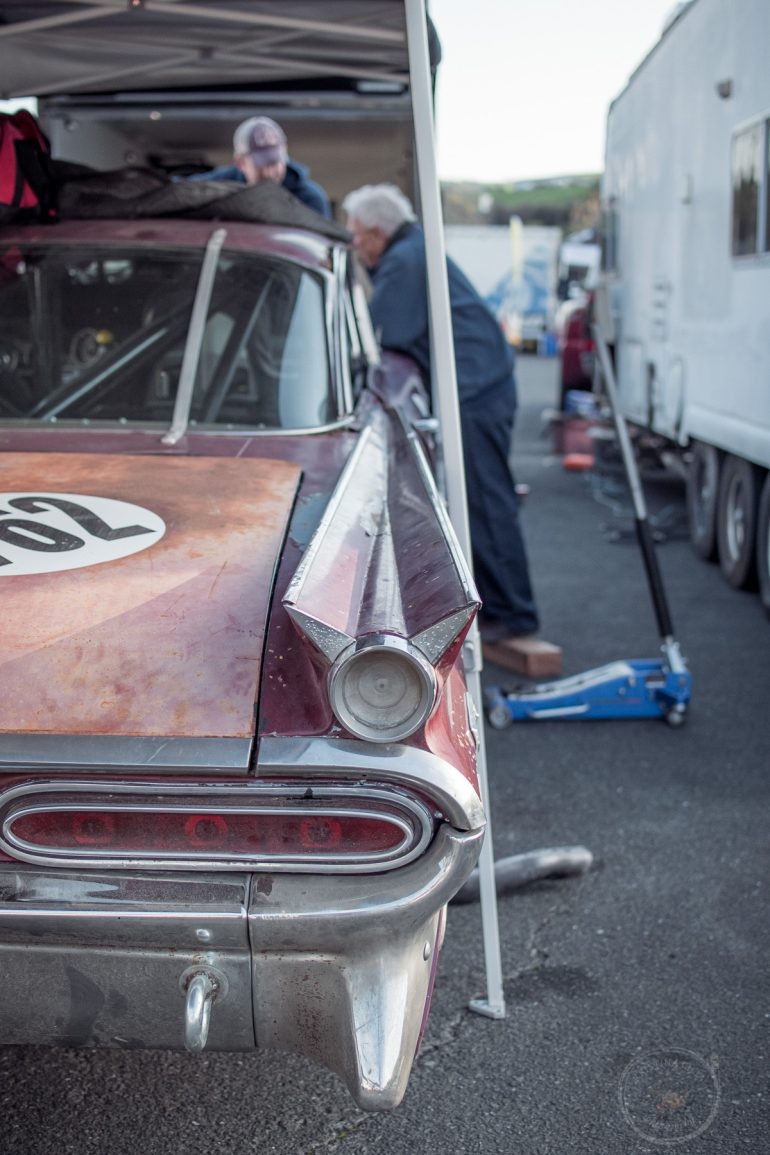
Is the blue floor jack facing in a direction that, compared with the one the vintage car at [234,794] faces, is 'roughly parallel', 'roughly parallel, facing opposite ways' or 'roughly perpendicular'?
roughly perpendicular

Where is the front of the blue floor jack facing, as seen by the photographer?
facing to the left of the viewer

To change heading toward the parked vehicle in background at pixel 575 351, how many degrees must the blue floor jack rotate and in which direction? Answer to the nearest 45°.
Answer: approximately 90° to its right

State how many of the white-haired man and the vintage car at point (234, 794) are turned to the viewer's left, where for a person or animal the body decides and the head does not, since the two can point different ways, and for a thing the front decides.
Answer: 1

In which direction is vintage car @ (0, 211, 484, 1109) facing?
away from the camera

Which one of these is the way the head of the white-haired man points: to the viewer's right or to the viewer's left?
to the viewer's left

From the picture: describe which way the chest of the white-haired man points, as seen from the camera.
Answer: to the viewer's left

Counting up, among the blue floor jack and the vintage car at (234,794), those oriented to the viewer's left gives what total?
1

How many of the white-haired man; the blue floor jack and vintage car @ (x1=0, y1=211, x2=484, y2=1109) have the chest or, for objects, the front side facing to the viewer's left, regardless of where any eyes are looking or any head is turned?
2
